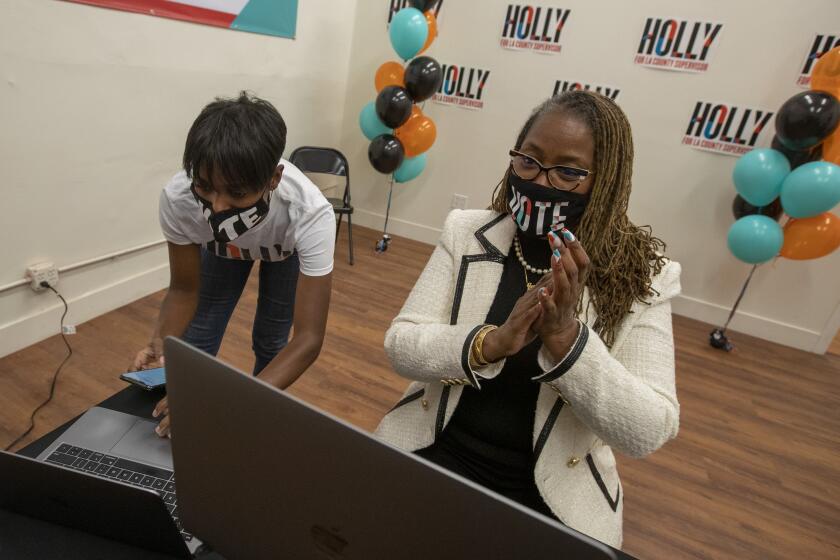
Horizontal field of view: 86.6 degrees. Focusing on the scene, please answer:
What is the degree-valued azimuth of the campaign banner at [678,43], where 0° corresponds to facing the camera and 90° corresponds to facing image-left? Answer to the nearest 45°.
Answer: approximately 0°

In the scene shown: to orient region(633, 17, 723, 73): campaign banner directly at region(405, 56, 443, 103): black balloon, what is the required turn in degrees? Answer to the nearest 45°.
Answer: approximately 45° to its right

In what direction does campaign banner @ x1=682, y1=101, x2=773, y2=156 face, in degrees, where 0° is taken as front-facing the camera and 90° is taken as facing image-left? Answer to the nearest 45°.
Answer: approximately 0°

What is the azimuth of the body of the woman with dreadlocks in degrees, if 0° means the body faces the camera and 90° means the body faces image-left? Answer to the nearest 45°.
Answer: approximately 45°

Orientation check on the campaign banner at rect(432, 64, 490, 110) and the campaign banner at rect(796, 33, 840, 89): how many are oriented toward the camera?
2

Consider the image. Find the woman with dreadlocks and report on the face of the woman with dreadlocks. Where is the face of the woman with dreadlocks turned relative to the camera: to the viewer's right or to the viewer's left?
to the viewer's left

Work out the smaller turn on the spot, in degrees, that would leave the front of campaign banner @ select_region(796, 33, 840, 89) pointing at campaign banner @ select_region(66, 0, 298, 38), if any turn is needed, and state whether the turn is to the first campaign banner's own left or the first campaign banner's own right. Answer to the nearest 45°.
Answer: approximately 45° to the first campaign banner's own right

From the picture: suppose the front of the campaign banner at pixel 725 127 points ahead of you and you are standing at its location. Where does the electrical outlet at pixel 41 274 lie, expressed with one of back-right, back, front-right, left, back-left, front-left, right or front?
front-right

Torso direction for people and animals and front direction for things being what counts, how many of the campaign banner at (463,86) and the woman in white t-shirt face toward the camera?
2

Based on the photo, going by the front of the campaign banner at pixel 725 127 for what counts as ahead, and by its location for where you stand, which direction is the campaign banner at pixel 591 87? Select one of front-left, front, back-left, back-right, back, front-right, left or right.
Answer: right

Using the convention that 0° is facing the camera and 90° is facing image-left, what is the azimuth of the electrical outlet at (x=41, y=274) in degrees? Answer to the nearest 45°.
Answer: approximately 315°
